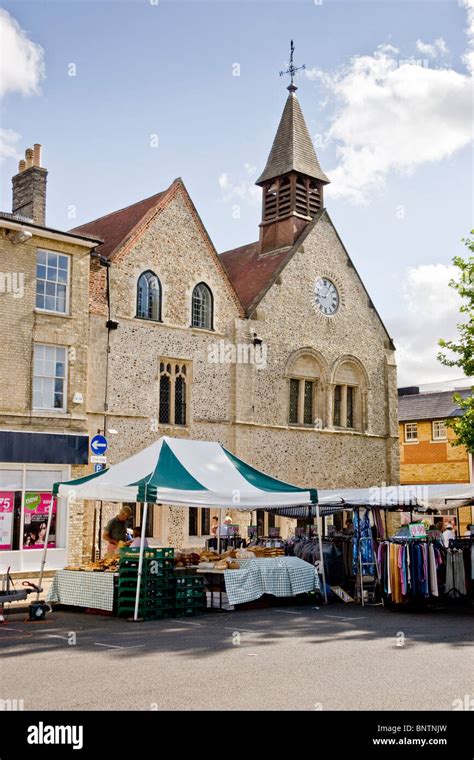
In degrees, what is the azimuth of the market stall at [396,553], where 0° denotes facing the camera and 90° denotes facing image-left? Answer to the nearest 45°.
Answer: approximately 0°

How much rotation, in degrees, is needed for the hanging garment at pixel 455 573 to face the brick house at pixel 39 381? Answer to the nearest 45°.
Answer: approximately 90° to its right

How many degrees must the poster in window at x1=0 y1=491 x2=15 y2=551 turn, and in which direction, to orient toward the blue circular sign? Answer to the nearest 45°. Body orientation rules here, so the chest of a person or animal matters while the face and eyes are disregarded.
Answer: approximately 45° to its left

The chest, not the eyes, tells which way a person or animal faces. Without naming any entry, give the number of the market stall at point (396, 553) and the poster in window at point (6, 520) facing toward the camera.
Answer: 2

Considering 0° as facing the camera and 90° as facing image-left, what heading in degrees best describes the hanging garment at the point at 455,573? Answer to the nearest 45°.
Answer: approximately 0°

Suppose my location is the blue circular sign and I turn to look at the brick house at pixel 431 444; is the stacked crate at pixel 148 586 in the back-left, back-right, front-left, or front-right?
back-right

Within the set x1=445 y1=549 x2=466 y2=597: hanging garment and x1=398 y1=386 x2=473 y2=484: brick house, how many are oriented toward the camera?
2
